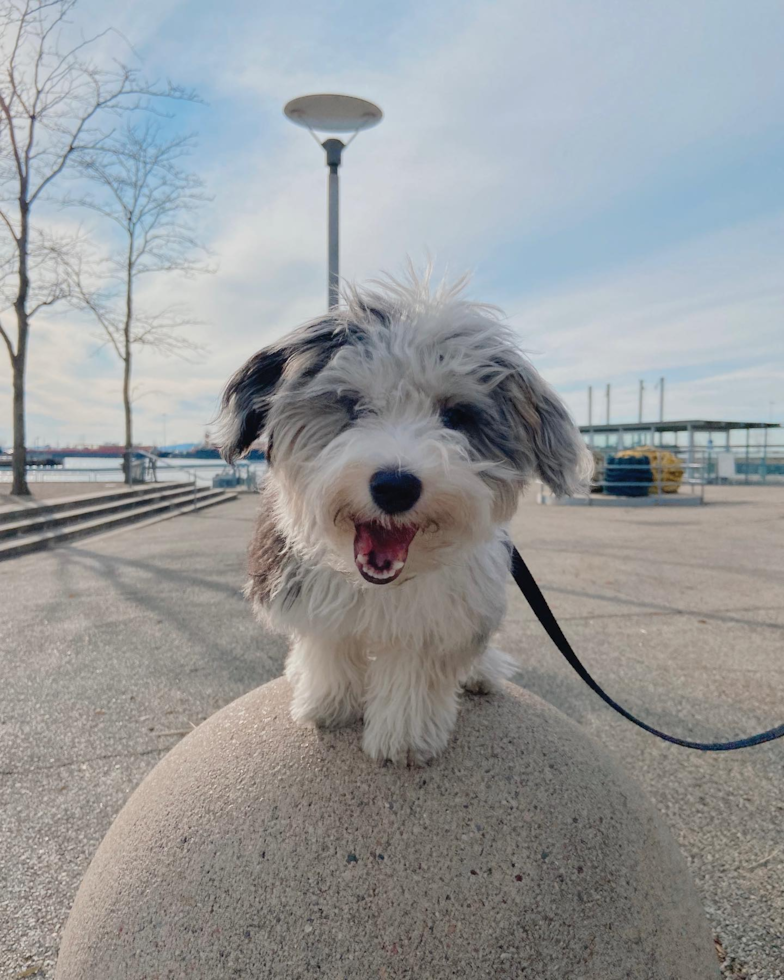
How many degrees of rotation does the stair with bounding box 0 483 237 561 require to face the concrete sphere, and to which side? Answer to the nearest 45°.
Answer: approximately 45° to its right

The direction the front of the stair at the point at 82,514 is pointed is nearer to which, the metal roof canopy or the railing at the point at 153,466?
the metal roof canopy

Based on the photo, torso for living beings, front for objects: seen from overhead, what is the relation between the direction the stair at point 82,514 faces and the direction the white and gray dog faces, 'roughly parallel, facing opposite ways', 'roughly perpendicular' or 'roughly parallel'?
roughly perpendicular

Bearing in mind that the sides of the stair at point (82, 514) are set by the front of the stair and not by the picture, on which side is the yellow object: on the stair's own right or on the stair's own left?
on the stair's own left

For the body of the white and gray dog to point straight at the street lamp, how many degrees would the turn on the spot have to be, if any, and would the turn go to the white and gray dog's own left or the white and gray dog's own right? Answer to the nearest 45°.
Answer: approximately 180°

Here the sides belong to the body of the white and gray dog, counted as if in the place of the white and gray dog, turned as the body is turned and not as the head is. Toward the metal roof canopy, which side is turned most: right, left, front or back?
back
